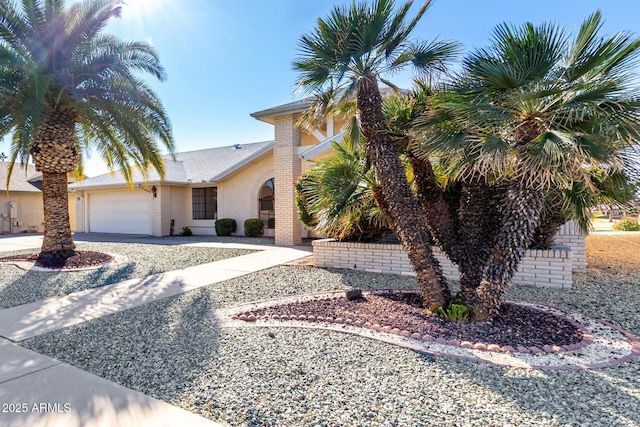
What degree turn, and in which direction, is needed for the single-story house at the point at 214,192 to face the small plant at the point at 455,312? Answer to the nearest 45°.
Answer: approximately 45° to its left

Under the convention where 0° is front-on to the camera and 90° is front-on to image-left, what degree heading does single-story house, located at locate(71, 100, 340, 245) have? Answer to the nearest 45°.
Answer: approximately 45°

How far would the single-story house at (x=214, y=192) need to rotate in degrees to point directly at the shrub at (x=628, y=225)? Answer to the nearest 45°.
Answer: approximately 135° to its left

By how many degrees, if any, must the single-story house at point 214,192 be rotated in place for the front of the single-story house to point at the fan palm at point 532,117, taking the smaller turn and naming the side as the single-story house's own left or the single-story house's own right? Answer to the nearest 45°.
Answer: approximately 45° to the single-story house's own left

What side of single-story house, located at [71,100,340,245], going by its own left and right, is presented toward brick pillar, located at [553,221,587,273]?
left

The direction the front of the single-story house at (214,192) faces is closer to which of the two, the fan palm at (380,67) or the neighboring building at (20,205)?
the fan palm

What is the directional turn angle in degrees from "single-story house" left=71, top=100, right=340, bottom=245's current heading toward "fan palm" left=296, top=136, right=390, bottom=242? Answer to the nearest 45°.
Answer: approximately 45° to its left

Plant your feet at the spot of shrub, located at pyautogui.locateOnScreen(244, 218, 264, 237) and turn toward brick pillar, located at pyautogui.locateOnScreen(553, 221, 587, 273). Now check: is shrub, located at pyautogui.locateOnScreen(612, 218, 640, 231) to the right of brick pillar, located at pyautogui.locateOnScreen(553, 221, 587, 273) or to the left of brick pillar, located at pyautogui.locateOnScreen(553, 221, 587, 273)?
left

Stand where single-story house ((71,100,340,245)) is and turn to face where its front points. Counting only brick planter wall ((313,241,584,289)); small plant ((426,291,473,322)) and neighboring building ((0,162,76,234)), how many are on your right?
1

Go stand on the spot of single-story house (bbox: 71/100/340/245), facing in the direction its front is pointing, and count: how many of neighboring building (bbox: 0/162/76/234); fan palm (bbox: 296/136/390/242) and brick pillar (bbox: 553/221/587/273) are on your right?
1

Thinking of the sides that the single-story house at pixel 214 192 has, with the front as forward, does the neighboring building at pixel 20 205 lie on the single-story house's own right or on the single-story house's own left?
on the single-story house's own right

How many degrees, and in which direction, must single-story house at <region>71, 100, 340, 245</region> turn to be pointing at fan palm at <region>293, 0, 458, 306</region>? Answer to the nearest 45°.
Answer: approximately 45° to its left

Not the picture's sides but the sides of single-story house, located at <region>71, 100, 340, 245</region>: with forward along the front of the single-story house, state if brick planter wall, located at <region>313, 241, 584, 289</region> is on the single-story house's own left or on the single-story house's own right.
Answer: on the single-story house's own left

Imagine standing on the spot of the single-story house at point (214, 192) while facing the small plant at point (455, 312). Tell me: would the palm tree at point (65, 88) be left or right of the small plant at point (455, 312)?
right
